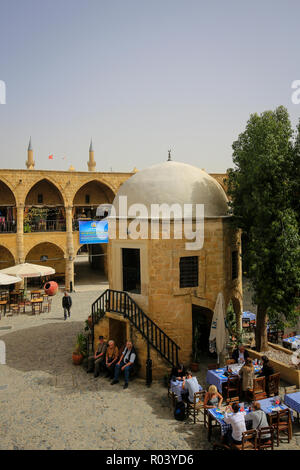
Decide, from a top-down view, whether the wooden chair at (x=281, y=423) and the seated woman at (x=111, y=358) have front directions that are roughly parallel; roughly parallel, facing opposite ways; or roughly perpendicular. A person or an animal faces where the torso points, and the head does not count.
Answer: roughly perpendicular

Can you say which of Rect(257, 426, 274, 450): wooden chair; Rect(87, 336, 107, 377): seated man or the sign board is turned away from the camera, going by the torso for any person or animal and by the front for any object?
the wooden chair

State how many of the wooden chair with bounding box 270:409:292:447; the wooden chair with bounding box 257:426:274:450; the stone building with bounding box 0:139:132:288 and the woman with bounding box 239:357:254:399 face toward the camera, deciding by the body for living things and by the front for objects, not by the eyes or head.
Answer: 1

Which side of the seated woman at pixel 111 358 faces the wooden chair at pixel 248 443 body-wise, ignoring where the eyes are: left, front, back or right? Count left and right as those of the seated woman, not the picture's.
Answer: left

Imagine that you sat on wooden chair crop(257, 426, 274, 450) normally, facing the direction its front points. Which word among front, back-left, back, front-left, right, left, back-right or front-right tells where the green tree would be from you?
front

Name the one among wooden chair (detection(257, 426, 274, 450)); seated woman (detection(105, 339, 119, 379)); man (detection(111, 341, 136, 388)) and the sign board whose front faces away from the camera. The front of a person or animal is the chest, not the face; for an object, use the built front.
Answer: the wooden chair

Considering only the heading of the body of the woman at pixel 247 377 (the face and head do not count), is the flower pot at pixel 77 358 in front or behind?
in front

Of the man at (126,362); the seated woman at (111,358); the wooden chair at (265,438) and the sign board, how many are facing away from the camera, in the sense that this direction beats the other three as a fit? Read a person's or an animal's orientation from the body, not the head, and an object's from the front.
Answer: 1

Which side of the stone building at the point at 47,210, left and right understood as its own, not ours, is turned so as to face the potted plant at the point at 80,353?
front

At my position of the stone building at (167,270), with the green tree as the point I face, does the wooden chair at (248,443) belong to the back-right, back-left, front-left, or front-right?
front-right

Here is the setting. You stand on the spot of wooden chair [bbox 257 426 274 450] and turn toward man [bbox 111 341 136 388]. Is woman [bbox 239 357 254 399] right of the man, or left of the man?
right

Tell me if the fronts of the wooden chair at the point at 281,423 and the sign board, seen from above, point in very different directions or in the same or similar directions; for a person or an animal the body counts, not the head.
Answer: very different directions

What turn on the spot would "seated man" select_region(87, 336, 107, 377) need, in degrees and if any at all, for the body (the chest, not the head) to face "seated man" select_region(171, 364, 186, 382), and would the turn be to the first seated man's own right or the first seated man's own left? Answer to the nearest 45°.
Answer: approximately 90° to the first seated man's own left
